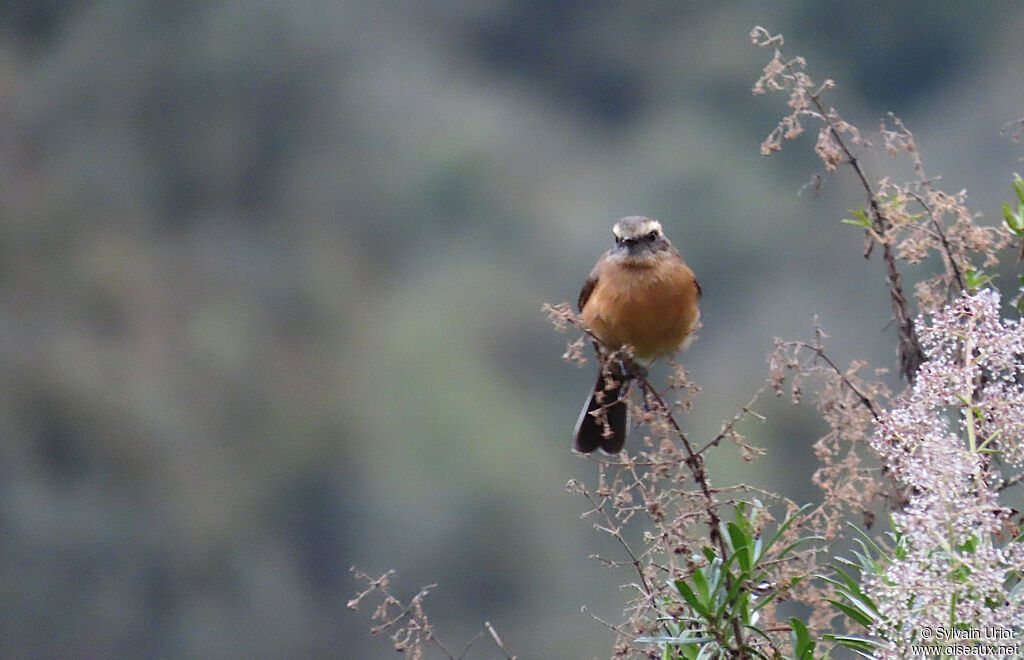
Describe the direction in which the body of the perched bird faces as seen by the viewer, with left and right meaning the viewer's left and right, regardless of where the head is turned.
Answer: facing the viewer
